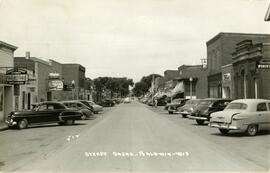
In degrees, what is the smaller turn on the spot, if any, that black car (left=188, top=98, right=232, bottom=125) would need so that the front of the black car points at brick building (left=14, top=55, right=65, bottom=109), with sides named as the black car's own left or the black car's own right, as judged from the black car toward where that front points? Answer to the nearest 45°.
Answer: approximately 90° to the black car's own left

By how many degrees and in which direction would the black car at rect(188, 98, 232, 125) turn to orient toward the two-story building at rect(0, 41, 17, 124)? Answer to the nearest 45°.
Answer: approximately 135° to its left

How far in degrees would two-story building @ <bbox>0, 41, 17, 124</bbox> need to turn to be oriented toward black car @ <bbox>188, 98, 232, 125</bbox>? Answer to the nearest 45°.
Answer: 0° — it already faces it

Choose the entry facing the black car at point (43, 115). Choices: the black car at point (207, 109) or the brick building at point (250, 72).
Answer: the brick building

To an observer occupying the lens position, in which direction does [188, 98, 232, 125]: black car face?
facing away from the viewer and to the right of the viewer

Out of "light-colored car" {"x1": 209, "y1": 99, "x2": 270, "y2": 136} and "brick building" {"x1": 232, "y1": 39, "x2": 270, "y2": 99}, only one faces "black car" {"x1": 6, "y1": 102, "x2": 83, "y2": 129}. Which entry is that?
the brick building

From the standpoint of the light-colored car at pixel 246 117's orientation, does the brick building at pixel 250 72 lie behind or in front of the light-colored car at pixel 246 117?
in front

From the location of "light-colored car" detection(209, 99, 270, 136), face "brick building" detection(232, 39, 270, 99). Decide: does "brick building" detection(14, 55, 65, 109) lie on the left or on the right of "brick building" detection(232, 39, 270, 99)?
left

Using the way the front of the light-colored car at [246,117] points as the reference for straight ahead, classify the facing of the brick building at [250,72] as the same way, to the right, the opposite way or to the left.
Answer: the opposite way
